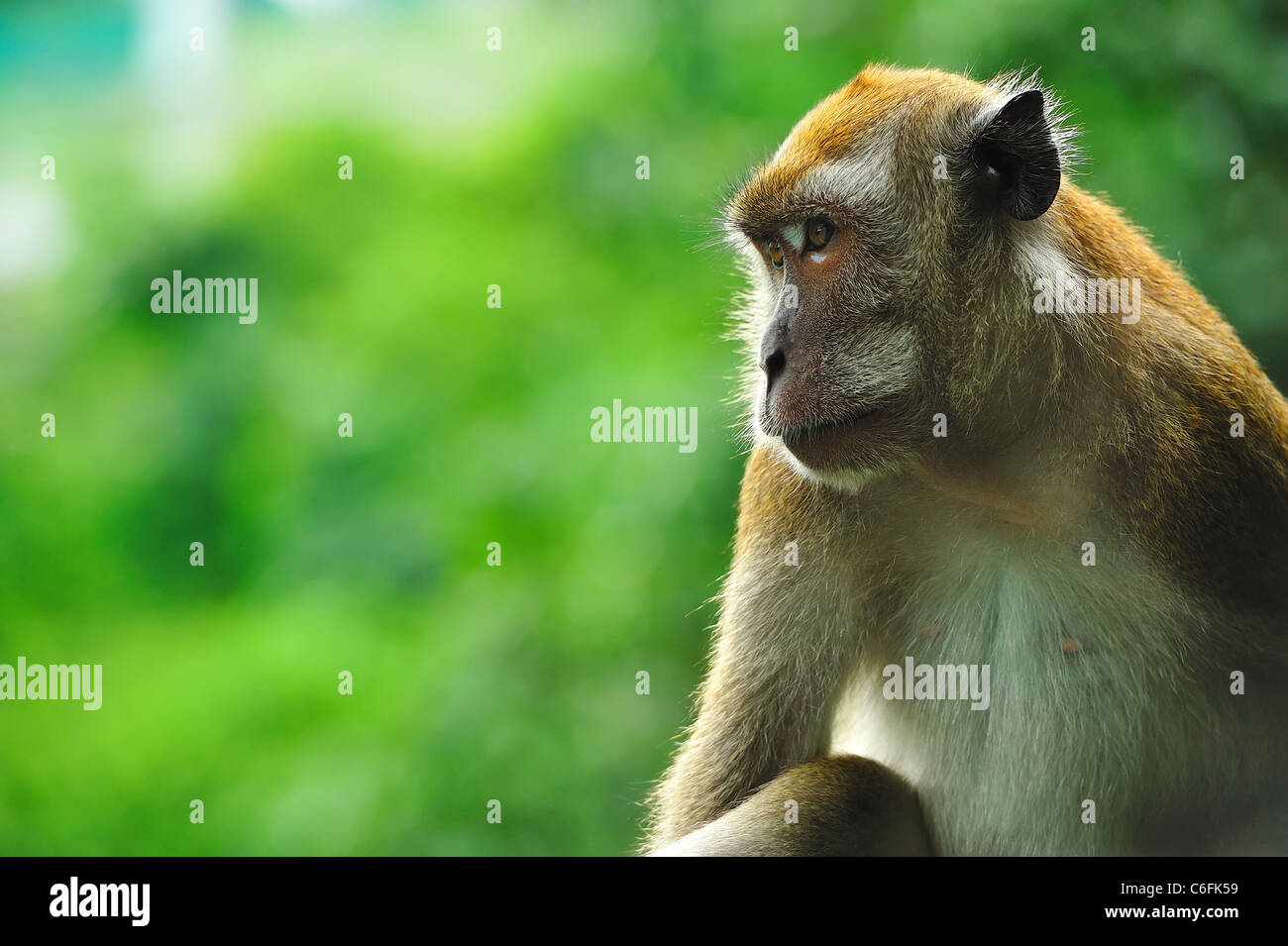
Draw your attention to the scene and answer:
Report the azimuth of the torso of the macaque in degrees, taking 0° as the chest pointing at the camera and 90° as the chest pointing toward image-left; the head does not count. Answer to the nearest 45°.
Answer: approximately 45°
